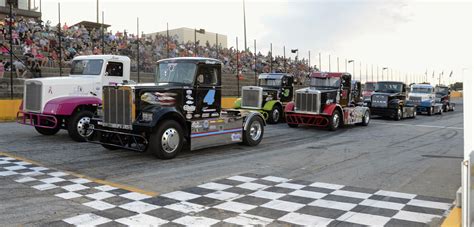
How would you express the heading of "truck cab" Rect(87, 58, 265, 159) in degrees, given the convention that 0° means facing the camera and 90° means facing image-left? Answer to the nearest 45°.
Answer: approximately 45°

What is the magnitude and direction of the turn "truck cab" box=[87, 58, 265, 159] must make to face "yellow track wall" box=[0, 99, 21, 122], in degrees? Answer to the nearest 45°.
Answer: approximately 90° to its right

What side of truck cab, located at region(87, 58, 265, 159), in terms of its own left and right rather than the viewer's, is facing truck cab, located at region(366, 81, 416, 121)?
back

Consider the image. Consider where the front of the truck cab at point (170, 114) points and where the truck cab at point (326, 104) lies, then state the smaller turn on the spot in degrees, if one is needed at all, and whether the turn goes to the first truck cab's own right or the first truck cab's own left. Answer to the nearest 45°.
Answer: approximately 180°

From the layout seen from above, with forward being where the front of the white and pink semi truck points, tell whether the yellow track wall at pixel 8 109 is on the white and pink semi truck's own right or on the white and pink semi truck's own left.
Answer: on the white and pink semi truck's own right

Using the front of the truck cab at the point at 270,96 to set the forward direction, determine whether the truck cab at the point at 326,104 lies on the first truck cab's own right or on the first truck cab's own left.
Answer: on the first truck cab's own left

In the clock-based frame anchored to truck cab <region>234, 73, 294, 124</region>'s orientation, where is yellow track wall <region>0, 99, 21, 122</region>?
The yellow track wall is roughly at 1 o'clock from the truck cab.

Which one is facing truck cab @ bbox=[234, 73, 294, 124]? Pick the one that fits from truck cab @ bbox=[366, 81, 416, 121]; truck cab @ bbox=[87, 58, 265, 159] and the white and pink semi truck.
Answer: truck cab @ bbox=[366, 81, 416, 121]

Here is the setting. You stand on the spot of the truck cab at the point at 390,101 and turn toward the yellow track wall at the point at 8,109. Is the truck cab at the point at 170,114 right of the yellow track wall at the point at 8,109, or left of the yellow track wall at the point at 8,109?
left

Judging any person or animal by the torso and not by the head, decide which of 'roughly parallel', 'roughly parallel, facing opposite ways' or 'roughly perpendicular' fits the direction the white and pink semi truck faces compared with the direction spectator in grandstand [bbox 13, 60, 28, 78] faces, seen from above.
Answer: roughly perpendicular
